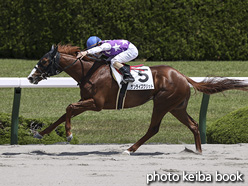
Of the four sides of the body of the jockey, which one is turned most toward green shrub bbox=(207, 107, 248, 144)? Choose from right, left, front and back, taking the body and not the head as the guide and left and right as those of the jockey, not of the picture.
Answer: back

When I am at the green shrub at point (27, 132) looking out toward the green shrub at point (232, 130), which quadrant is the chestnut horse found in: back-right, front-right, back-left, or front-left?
front-right

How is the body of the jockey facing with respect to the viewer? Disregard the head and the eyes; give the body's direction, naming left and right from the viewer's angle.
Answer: facing to the left of the viewer

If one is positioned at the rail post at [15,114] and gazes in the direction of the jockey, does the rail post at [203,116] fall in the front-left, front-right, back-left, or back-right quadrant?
front-left

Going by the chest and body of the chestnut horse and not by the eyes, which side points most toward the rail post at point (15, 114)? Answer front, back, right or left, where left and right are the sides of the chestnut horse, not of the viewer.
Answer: front

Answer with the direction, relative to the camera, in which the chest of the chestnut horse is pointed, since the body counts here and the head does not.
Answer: to the viewer's left

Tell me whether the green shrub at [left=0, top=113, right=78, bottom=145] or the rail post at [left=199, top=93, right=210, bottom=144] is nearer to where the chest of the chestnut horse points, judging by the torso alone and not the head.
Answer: the green shrub

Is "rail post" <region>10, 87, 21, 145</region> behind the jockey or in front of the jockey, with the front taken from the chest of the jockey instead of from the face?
in front
